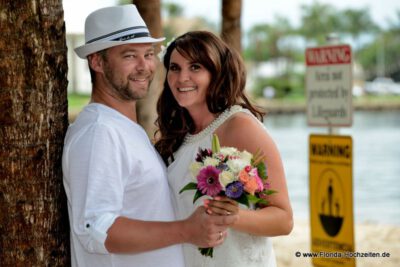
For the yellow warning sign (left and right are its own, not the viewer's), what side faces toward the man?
front

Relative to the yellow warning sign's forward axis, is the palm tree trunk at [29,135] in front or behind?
in front

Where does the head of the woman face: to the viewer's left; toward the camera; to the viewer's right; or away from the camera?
toward the camera

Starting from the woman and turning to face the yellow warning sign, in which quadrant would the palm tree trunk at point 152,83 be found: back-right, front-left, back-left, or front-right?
front-left

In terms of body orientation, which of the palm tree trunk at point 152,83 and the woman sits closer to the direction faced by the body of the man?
the woman

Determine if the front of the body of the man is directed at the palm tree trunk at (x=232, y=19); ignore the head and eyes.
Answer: no

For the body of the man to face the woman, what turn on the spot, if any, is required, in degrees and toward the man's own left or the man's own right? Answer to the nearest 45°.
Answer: approximately 45° to the man's own left

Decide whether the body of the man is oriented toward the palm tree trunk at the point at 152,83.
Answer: no

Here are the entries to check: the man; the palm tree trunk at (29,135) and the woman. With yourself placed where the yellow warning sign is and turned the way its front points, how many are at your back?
0

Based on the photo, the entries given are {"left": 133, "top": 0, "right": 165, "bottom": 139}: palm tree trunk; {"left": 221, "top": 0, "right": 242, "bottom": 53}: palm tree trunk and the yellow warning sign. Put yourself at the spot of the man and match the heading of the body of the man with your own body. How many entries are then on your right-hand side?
0

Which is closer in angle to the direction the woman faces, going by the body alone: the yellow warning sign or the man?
the man

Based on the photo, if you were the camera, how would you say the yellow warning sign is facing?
facing the viewer
